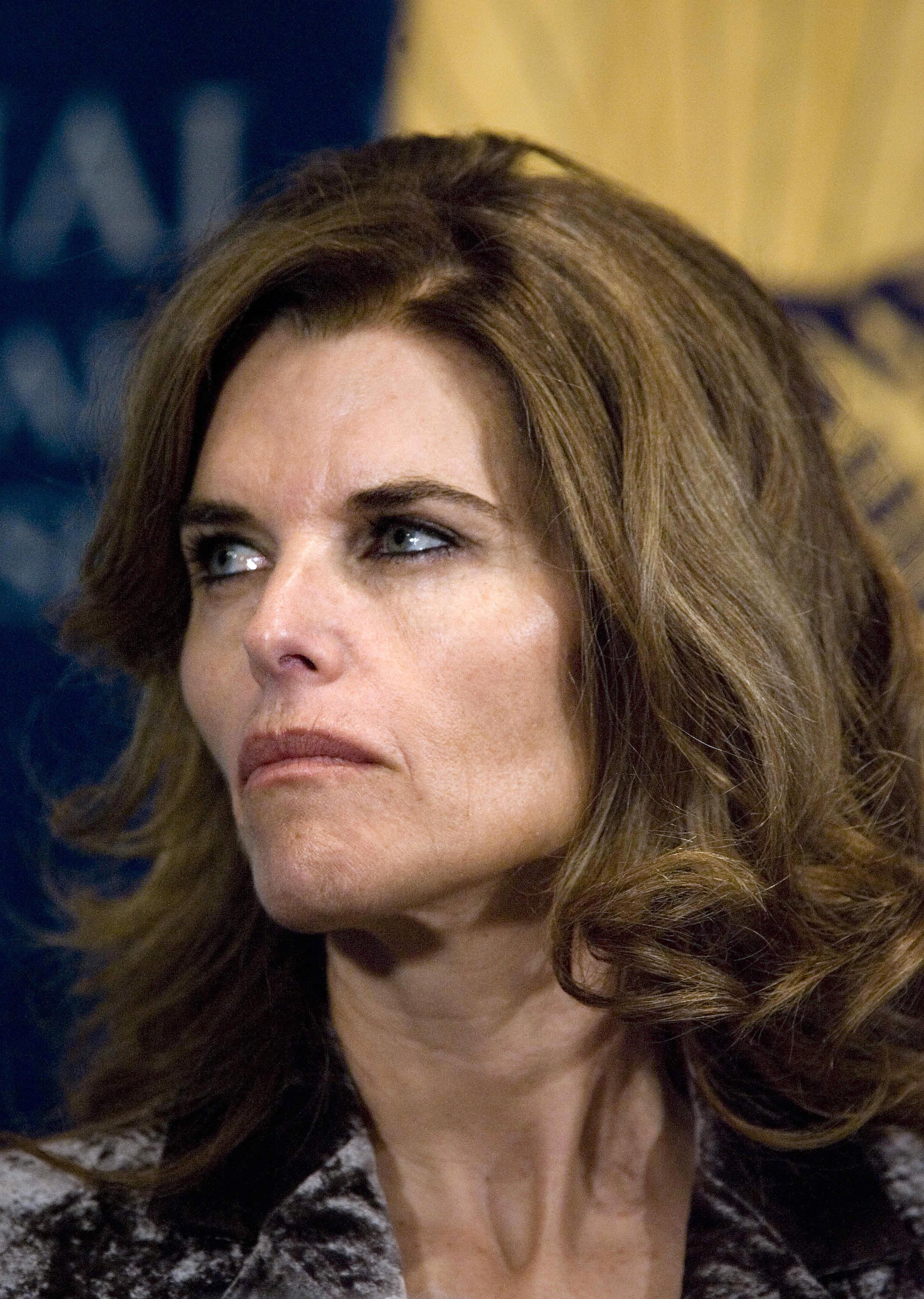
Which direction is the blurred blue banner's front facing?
toward the camera
